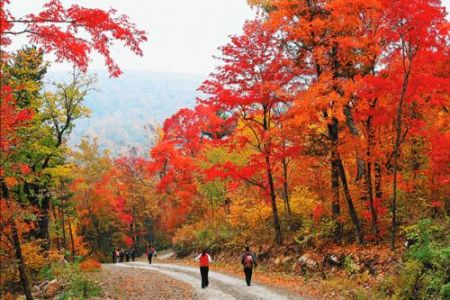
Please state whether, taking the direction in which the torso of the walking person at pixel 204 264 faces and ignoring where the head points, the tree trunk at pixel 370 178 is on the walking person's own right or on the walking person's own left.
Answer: on the walking person's own right

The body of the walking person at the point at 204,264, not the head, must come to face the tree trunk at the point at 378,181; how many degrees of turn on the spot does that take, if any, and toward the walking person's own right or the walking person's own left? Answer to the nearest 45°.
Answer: approximately 90° to the walking person's own right

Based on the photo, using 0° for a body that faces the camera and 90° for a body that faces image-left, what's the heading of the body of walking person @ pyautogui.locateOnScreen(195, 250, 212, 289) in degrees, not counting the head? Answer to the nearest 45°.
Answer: approximately 180°

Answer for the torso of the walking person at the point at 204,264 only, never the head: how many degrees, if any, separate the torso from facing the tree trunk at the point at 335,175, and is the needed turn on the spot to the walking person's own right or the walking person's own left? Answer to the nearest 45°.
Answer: approximately 90° to the walking person's own right
